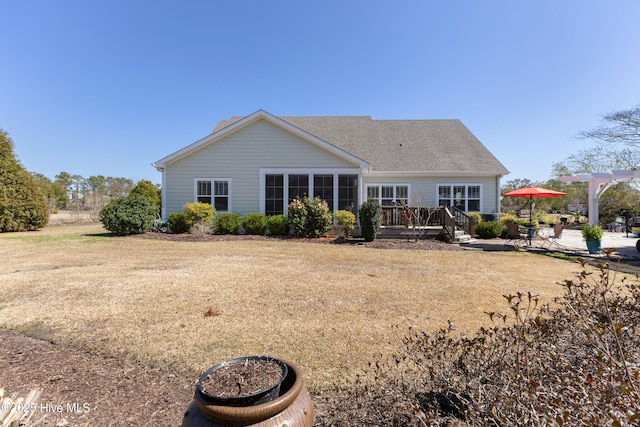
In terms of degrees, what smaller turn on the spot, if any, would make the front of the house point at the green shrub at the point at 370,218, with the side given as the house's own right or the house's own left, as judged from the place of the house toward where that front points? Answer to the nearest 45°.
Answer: approximately 135° to the house's own right

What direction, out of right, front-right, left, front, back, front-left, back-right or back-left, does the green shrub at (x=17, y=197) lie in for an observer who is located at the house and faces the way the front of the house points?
left

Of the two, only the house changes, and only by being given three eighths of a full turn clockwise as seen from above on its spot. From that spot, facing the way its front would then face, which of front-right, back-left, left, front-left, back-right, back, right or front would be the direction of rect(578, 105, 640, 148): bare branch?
front-left

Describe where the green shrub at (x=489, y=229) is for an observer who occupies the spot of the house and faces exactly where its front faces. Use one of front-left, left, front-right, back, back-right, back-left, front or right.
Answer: right

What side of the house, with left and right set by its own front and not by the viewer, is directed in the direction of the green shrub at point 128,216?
left

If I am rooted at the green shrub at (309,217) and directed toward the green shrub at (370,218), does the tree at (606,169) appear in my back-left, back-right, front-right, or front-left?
front-left

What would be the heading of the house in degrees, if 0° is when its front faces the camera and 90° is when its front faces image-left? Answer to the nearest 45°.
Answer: approximately 180°

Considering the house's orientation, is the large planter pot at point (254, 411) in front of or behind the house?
behind

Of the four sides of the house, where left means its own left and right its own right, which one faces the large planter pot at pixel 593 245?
right

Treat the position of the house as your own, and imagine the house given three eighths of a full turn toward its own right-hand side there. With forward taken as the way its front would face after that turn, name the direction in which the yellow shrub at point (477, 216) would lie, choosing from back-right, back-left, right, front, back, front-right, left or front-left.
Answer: front-left

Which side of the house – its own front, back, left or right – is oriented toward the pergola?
right
